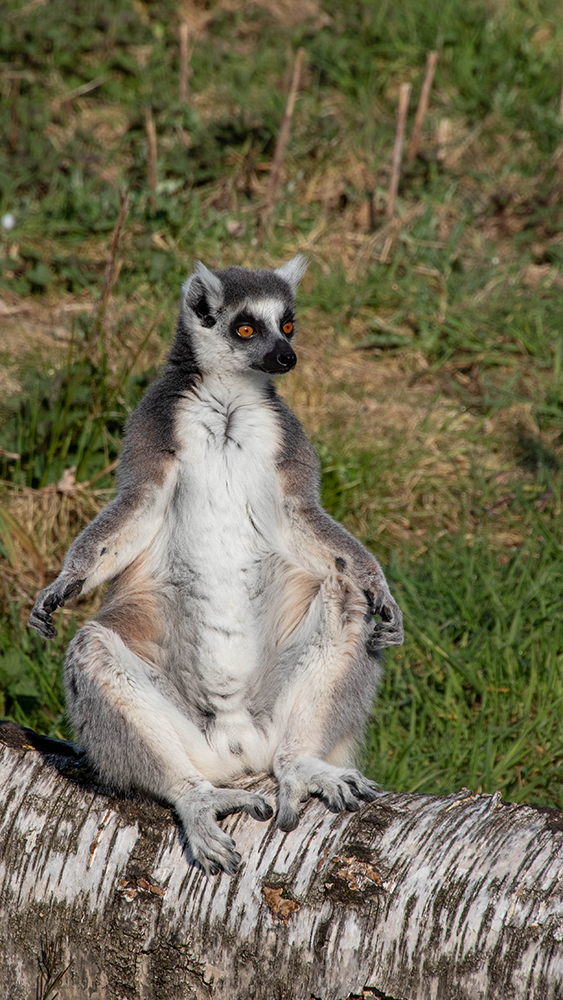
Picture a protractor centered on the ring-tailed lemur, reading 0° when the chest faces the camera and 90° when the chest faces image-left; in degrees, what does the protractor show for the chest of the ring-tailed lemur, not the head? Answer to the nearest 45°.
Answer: approximately 0°
